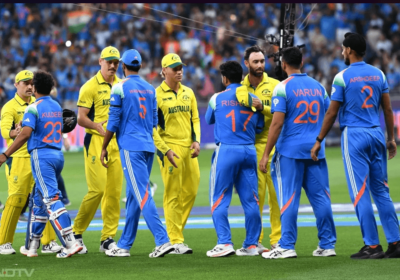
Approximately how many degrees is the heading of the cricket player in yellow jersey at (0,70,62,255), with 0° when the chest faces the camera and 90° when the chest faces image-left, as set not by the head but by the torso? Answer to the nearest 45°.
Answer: approximately 315°

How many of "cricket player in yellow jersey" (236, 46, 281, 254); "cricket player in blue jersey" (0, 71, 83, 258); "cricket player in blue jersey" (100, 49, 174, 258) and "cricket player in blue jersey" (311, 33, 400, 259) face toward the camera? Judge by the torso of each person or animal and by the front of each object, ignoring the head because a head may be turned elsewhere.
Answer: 1

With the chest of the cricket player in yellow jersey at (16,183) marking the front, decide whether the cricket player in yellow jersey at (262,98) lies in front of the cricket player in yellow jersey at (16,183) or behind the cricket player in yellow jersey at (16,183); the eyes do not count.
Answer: in front

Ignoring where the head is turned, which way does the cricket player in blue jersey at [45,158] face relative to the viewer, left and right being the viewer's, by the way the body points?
facing away from the viewer and to the left of the viewer

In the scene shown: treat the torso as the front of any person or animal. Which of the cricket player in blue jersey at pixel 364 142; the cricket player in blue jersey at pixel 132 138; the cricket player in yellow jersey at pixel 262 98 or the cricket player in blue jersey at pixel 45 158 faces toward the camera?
the cricket player in yellow jersey

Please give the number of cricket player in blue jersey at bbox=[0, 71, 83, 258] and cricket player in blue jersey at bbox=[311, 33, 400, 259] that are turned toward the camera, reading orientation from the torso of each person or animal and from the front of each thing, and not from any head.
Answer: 0

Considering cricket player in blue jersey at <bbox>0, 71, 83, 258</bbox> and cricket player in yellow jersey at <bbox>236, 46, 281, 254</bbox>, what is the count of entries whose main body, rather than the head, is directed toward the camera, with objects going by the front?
1

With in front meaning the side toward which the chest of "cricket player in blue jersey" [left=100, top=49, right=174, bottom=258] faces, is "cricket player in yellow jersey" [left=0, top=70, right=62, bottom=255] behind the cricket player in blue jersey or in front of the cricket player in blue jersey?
in front

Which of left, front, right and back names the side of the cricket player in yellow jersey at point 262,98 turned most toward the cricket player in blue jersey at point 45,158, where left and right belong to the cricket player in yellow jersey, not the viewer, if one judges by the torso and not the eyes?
right

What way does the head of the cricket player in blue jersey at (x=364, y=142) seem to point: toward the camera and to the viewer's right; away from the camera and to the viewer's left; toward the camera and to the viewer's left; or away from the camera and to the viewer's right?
away from the camera and to the viewer's left

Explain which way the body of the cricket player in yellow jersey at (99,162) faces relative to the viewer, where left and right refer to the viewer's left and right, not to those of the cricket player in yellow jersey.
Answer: facing the viewer and to the right of the viewer
